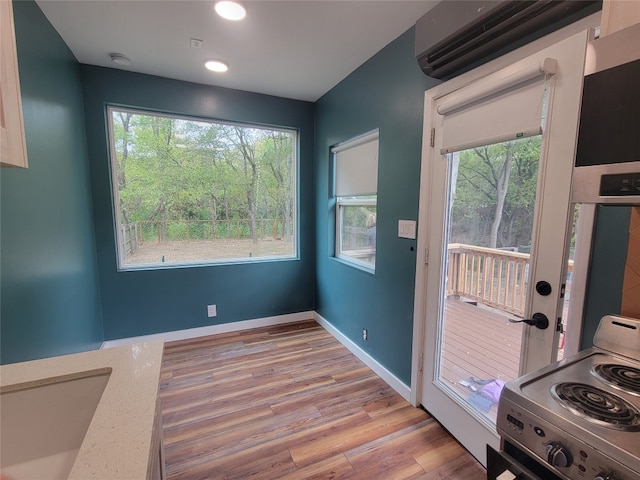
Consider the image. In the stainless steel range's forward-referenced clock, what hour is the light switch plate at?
The light switch plate is roughly at 3 o'clock from the stainless steel range.

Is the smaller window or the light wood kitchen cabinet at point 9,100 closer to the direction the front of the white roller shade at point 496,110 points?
the light wood kitchen cabinet

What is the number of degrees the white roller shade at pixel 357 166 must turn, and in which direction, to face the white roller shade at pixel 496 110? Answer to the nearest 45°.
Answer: approximately 90° to its left

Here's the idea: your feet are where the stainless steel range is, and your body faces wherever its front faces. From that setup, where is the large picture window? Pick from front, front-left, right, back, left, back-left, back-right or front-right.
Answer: front-right

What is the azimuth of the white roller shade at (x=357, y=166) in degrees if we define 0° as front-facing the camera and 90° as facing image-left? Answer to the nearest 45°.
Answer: approximately 45°

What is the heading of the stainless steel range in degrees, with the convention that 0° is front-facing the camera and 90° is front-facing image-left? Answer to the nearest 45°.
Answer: approximately 45°

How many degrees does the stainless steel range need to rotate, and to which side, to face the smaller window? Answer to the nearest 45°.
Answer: approximately 90° to its right

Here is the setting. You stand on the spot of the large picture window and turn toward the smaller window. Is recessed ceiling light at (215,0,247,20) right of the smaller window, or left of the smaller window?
right

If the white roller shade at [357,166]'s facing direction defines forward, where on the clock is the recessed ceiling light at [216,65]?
The recessed ceiling light is roughly at 1 o'clock from the white roller shade.

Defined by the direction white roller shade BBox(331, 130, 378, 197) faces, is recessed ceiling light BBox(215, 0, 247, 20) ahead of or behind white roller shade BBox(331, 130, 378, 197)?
ahead

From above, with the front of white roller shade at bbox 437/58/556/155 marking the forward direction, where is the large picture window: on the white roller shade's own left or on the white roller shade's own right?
on the white roller shade's own right

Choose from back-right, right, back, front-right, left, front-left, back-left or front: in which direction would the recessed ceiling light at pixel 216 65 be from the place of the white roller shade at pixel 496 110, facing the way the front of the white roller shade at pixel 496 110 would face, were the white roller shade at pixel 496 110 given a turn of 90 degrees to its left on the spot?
back-right

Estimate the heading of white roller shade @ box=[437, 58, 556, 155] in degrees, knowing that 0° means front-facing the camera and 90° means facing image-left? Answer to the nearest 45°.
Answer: approximately 45°
